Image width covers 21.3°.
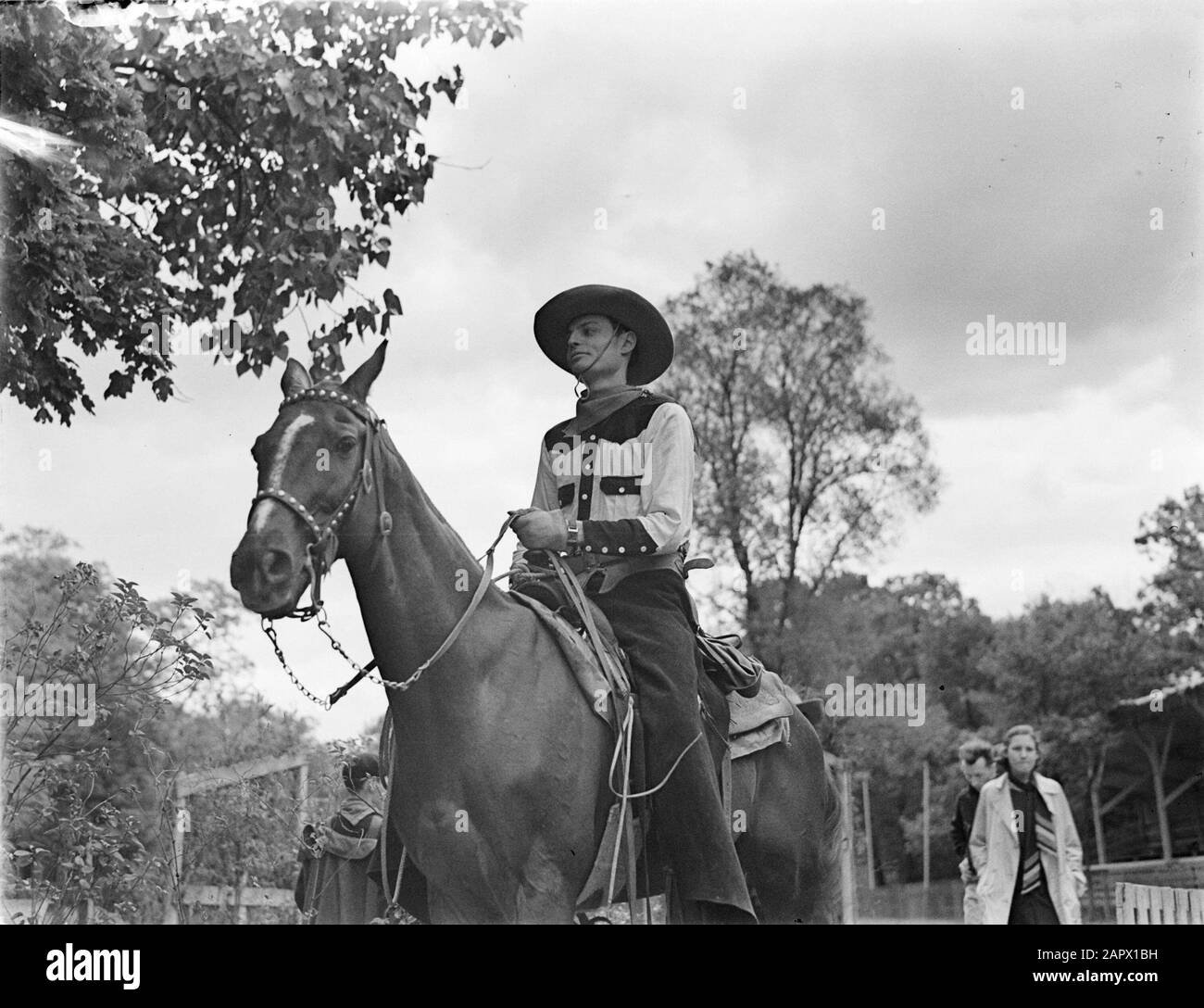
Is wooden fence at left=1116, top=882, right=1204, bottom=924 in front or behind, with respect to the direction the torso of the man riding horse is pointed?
behind

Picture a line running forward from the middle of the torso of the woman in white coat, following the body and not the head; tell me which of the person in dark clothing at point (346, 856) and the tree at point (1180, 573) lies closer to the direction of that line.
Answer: the person in dark clothing

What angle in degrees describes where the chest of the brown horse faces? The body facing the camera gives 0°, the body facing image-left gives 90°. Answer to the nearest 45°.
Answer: approximately 45°

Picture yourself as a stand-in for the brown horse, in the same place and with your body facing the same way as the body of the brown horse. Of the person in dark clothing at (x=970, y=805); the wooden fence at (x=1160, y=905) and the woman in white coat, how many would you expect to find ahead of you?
0

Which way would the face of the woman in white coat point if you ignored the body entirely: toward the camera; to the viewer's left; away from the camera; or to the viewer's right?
toward the camera

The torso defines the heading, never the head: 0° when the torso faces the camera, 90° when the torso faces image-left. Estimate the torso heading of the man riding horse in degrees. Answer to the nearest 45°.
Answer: approximately 45°

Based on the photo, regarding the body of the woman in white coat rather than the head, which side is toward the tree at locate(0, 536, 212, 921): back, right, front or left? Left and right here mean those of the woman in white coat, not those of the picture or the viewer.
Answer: right

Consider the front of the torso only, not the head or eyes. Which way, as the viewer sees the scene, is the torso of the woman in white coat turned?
toward the camera

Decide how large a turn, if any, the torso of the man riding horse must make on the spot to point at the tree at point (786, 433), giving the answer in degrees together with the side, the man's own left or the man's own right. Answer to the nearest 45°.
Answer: approximately 135° to the man's own right

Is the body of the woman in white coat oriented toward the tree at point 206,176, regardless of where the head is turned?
no

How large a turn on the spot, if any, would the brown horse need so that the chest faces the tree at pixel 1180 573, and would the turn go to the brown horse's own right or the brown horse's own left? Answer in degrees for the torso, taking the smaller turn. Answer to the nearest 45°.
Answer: approximately 180°

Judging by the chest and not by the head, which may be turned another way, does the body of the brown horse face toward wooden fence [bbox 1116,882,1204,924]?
no
